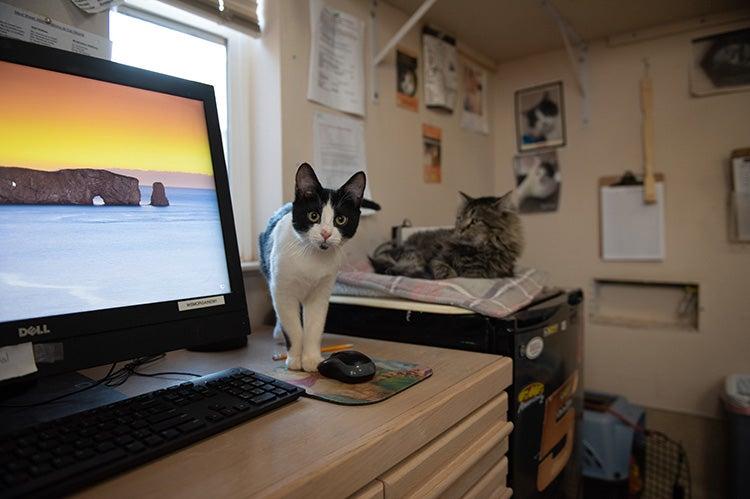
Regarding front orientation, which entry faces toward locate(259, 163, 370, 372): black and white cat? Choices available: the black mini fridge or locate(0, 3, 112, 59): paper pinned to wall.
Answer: the paper pinned to wall

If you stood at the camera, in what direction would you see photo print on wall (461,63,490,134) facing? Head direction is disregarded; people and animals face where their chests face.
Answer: facing the viewer and to the right of the viewer

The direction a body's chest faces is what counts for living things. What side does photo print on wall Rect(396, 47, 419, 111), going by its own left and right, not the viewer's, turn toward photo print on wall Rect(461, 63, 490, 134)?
left

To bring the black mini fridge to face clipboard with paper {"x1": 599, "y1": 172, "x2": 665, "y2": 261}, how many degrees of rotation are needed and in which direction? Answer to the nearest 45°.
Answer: approximately 90° to its left

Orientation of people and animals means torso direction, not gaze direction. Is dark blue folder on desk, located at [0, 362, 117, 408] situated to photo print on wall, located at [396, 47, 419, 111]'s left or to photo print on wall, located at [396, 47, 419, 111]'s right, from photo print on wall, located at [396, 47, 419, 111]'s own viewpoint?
on its right

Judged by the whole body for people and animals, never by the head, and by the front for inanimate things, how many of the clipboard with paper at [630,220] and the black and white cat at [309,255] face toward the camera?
2

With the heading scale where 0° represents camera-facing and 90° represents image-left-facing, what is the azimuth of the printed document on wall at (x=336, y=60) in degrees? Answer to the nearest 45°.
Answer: approximately 315°

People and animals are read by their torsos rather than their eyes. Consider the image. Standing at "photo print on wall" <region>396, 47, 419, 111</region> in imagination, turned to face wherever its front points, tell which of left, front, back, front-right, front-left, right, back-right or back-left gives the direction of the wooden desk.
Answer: front-right

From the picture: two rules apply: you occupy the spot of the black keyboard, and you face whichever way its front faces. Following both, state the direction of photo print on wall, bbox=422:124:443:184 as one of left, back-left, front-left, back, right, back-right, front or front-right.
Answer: left

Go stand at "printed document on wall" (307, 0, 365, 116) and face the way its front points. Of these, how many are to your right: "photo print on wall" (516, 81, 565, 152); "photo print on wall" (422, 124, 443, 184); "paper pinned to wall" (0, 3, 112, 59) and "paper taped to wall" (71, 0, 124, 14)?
2

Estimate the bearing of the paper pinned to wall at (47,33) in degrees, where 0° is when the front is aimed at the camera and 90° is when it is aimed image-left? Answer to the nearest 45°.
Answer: approximately 315°

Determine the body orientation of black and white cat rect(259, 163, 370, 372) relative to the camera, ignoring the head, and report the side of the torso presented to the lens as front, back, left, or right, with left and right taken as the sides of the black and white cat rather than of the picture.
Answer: front

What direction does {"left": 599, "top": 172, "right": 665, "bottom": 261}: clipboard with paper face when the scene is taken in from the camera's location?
facing the viewer
